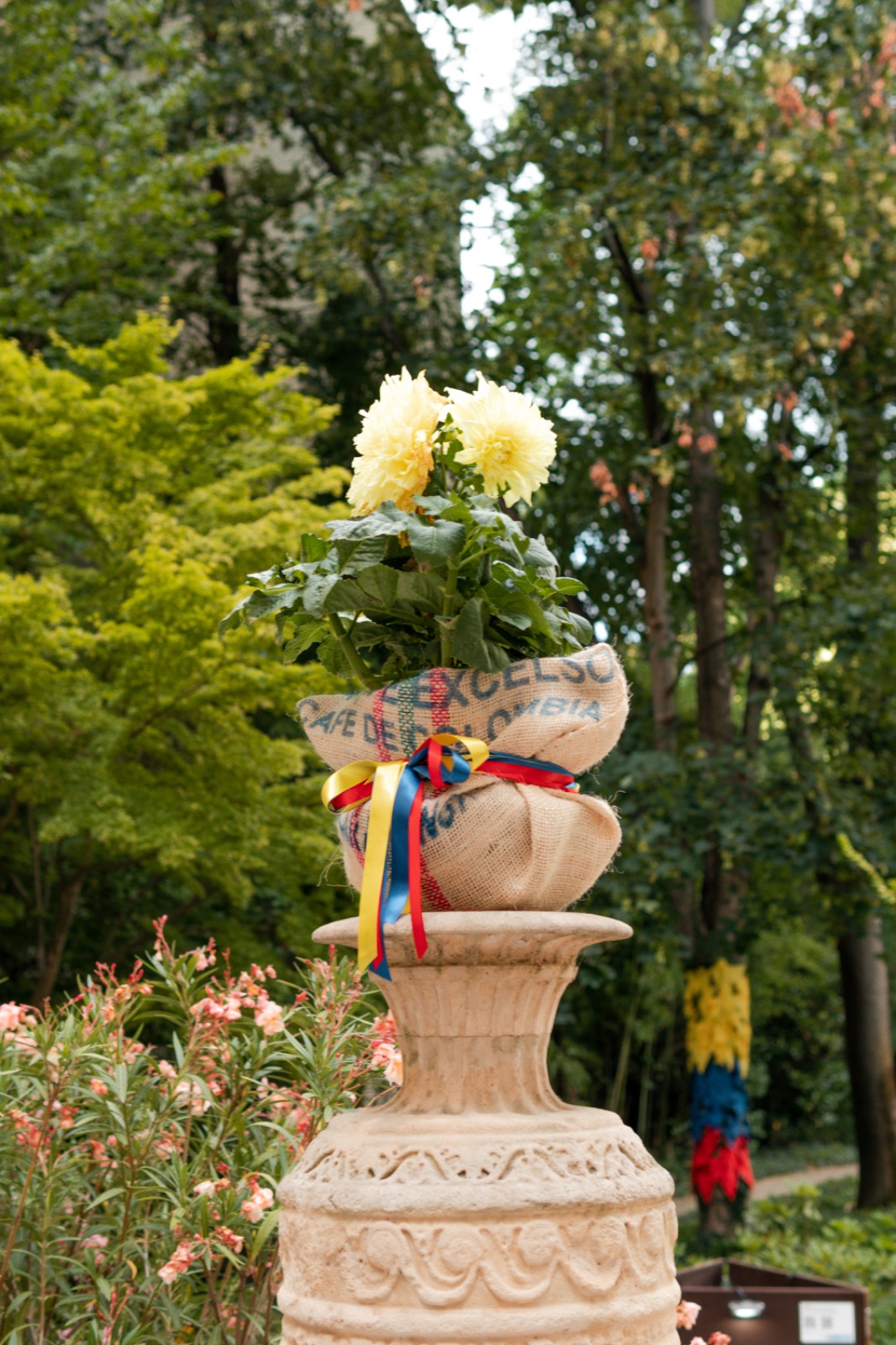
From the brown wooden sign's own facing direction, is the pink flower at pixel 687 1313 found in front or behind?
in front

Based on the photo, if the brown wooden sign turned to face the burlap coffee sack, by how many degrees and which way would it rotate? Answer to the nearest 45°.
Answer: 0° — it already faces it

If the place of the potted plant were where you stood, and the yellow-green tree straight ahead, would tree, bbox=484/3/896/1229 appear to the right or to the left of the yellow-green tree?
right

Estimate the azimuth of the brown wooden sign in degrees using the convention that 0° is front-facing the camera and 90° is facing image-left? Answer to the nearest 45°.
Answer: approximately 0°

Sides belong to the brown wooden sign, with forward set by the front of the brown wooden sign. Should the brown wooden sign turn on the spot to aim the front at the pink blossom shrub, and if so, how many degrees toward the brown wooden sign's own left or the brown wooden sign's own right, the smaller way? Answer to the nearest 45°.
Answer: approximately 45° to the brown wooden sign's own right
